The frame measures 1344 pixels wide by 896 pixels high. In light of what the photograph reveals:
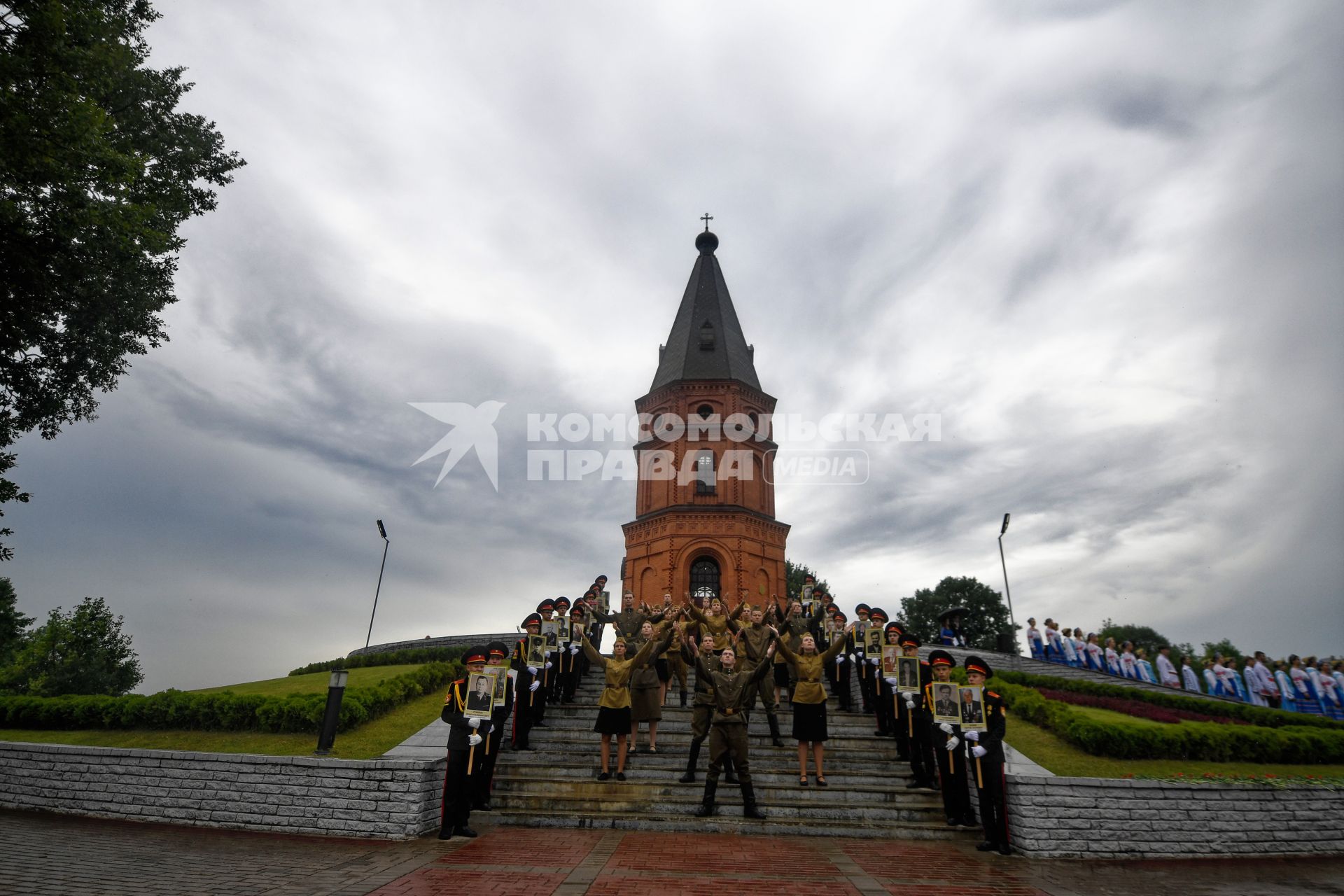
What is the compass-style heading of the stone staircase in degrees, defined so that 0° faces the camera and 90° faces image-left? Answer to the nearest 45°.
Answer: approximately 0°

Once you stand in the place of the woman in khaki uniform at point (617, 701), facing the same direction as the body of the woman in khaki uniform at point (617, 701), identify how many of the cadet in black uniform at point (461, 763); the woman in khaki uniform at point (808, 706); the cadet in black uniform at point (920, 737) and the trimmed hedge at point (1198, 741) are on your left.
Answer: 3

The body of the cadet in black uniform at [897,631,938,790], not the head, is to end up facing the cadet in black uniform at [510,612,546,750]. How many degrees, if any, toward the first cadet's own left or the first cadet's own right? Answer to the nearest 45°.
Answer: approximately 45° to the first cadet's own right

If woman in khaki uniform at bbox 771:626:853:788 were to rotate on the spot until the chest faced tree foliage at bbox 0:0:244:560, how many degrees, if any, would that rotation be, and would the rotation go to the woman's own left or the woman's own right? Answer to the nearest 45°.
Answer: approximately 90° to the woman's own right

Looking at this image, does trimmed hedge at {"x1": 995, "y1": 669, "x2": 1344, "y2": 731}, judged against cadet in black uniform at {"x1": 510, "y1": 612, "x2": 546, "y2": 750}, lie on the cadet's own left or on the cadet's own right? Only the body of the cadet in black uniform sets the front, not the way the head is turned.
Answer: on the cadet's own left

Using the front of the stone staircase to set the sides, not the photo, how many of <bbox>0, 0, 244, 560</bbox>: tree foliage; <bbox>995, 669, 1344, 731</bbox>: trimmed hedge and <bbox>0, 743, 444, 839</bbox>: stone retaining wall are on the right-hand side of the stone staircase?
2

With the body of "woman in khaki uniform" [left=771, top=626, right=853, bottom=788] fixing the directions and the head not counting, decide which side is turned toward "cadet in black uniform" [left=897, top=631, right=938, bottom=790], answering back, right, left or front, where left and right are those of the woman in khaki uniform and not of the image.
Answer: left
